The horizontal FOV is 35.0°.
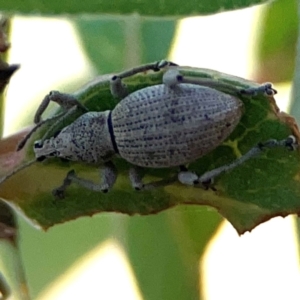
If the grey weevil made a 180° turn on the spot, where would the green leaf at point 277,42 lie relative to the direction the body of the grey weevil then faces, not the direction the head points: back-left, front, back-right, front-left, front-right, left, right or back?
front-left

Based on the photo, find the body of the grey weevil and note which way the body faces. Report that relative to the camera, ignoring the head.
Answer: to the viewer's left
